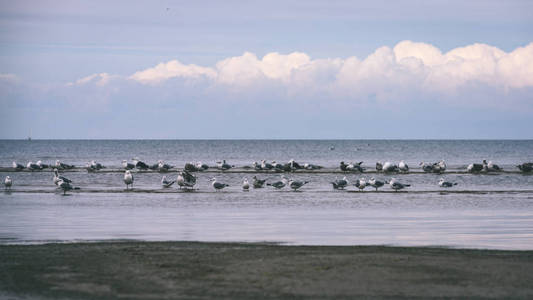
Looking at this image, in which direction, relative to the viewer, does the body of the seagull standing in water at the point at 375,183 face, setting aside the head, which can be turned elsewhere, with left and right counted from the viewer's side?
facing to the left of the viewer

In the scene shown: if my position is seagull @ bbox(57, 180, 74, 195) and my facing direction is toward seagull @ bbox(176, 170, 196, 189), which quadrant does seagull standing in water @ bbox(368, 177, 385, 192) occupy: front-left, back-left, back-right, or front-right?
front-right

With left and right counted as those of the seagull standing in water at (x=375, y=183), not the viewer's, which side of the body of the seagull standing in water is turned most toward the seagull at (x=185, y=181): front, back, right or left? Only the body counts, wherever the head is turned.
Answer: front

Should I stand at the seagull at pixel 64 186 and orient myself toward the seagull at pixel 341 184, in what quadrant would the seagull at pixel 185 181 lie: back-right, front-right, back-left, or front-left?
front-left

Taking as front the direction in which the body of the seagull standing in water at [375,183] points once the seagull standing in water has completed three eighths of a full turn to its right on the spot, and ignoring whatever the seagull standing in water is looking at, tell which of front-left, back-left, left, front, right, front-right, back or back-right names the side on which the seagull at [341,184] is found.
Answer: back-left

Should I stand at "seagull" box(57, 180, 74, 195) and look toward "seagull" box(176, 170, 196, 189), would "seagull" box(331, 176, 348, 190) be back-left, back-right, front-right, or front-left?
front-right
